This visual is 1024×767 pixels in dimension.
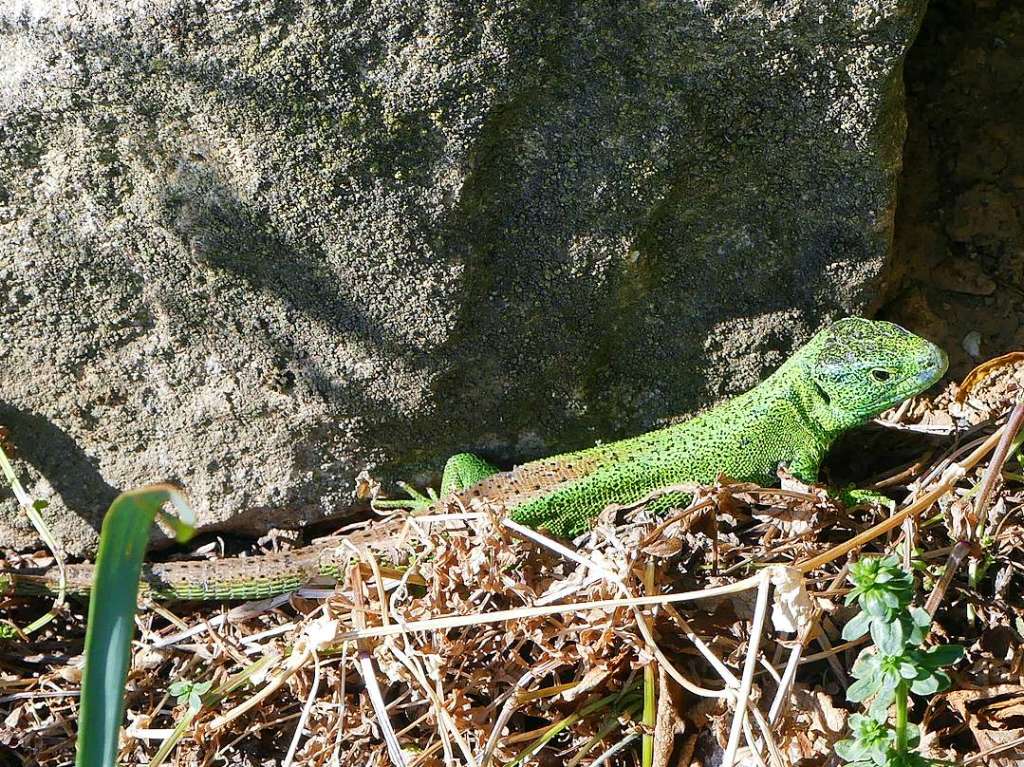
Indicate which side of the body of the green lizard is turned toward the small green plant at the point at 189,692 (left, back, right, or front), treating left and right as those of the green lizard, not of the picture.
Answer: back

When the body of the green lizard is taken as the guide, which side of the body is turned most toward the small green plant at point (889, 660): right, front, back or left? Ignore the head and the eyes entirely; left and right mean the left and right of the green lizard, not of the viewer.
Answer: right

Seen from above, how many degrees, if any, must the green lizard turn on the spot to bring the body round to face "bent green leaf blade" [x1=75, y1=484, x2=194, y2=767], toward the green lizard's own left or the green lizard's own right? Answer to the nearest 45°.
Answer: approximately 135° to the green lizard's own right

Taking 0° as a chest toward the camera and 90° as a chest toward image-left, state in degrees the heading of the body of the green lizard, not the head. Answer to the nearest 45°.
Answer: approximately 270°

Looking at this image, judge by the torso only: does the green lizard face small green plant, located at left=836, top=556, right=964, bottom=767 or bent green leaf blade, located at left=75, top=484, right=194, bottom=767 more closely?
the small green plant
